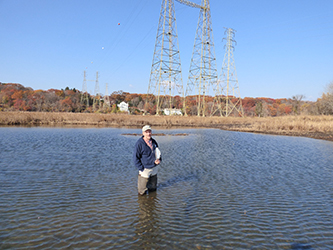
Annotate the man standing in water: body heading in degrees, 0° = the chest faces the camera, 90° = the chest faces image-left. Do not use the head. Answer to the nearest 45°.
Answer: approximately 315°
